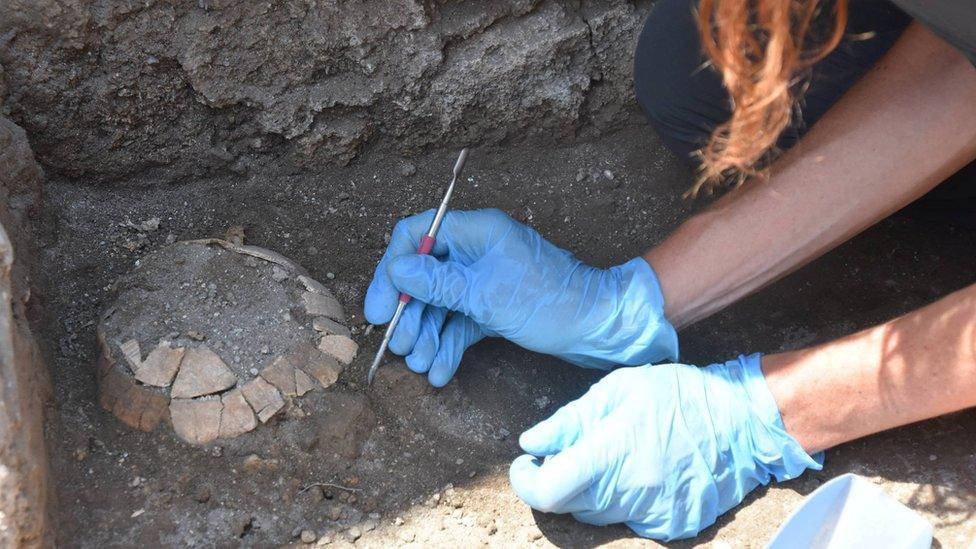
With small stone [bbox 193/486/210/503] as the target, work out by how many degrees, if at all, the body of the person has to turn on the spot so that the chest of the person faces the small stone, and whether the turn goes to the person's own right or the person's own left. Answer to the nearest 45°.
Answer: approximately 45° to the person's own left

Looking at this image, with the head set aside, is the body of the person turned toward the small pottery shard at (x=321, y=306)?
yes

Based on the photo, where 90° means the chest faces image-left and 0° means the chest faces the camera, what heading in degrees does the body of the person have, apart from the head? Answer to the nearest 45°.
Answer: approximately 90°

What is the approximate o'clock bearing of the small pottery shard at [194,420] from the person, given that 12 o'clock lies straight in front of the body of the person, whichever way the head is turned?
The small pottery shard is roughly at 11 o'clock from the person.

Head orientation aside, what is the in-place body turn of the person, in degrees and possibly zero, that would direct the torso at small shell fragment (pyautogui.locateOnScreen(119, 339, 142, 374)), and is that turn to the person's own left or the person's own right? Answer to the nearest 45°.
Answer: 0° — they already face it

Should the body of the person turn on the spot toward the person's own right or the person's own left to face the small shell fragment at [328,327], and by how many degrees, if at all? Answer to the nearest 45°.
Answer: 0° — they already face it

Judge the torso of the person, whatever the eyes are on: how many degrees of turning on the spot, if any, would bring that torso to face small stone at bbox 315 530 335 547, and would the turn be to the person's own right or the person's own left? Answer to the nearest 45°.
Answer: approximately 45° to the person's own left
